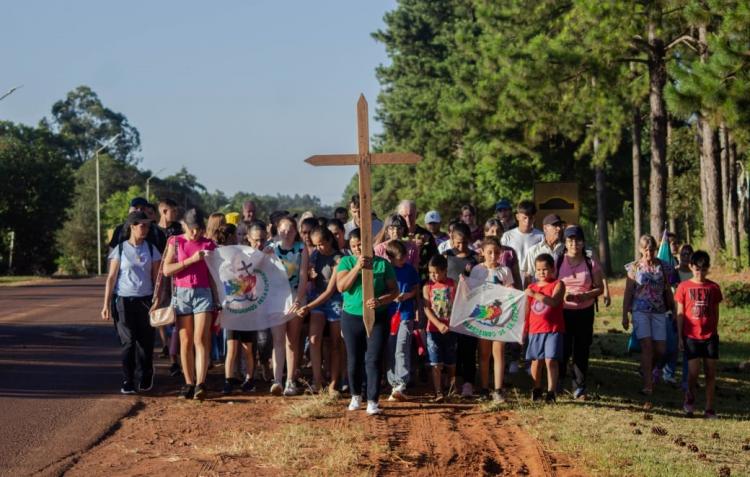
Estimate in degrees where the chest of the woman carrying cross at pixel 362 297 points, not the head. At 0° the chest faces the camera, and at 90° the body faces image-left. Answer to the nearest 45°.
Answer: approximately 0°

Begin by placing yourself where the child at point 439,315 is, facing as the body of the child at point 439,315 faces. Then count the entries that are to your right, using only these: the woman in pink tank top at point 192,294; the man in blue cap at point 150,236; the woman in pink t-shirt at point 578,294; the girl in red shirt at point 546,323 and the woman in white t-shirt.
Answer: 3

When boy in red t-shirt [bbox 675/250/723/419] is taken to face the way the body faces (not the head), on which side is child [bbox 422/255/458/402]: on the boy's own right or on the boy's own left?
on the boy's own right

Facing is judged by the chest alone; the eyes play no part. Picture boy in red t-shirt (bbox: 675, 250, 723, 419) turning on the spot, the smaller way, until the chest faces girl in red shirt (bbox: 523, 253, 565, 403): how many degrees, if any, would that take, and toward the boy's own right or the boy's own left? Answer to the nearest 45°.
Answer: approximately 45° to the boy's own right

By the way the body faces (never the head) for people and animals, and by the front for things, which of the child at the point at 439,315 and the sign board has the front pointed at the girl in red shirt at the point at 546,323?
the sign board

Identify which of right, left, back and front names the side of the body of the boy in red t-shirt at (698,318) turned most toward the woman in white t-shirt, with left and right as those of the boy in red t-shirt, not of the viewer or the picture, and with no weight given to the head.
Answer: right

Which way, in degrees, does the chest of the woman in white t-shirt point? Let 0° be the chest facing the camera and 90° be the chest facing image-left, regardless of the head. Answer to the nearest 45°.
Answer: approximately 0°
